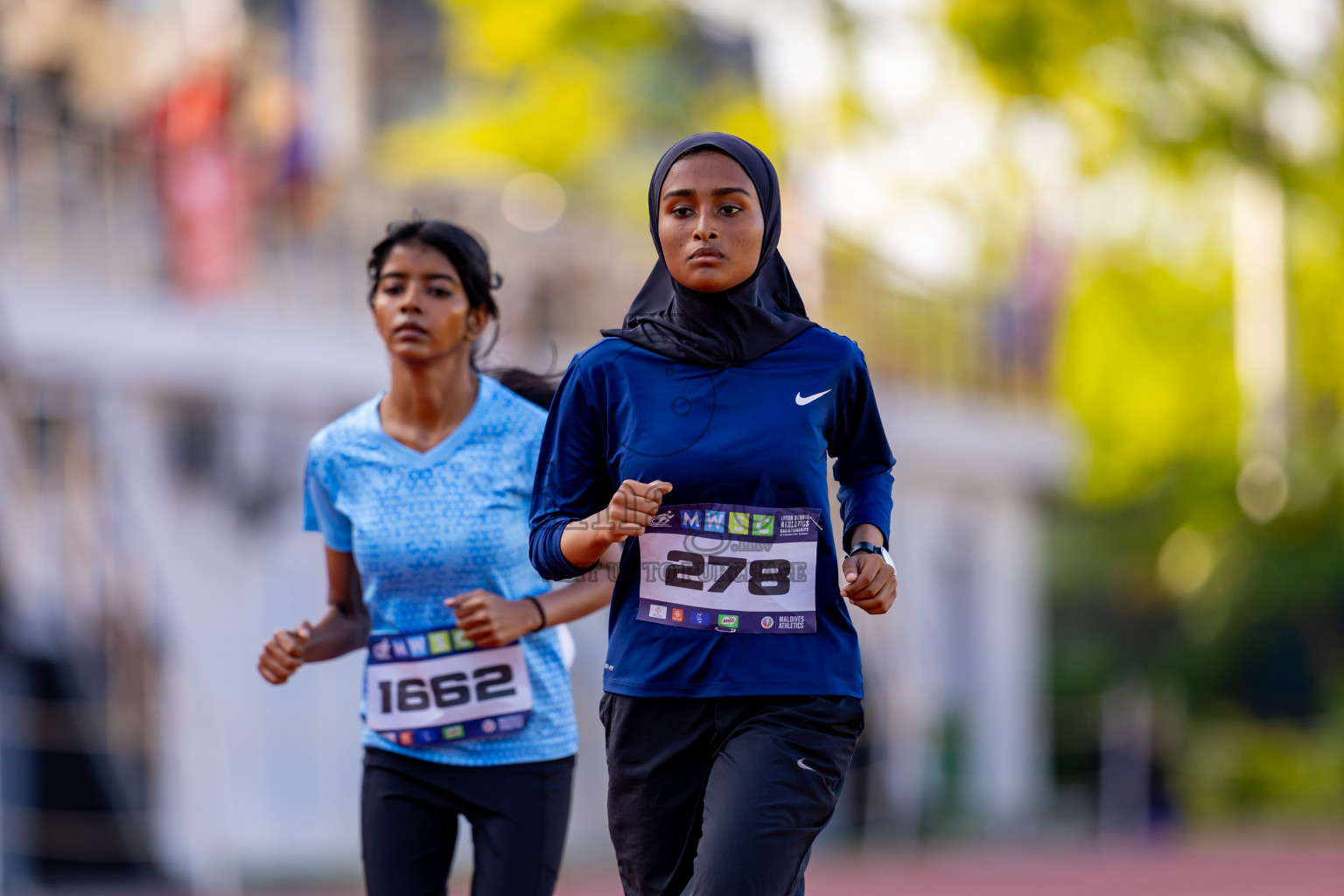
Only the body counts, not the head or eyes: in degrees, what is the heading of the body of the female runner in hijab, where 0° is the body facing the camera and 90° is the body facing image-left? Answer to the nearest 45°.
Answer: approximately 0°

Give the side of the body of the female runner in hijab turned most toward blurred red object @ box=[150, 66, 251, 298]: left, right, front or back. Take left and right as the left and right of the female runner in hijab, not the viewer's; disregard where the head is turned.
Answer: back

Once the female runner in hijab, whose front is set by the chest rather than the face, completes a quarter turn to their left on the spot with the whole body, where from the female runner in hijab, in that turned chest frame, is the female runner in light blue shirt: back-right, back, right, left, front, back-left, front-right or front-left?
back-left

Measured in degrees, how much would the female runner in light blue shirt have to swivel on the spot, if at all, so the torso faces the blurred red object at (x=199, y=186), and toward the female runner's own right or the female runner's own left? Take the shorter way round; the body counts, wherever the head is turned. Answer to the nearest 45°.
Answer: approximately 180°
